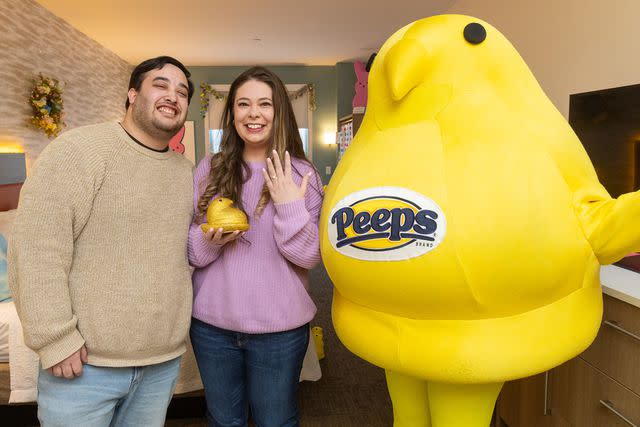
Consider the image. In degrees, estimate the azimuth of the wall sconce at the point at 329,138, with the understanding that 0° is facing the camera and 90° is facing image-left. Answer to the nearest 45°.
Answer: approximately 0°

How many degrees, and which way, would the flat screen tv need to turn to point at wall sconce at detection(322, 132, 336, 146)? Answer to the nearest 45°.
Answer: approximately 90° to its right

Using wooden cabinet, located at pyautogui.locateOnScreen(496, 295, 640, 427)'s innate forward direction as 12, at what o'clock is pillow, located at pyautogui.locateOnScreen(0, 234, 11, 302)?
The pillow is roughly at 1 o'clock from the wooden cabinet.

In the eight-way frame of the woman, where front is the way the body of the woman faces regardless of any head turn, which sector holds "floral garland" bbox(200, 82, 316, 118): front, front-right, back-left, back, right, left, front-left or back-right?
back

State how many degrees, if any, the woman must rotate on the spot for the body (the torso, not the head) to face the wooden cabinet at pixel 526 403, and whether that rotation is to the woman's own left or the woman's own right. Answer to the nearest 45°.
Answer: approximately 90° to the woman's own left
